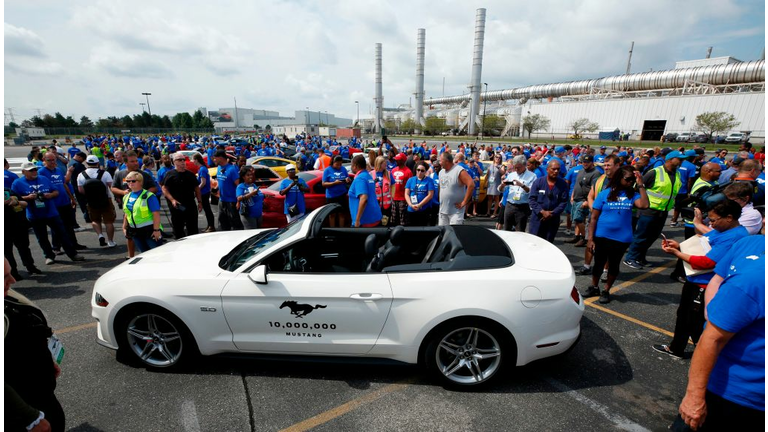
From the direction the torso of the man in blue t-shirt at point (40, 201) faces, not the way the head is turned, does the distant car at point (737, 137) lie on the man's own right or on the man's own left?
on the man's own left

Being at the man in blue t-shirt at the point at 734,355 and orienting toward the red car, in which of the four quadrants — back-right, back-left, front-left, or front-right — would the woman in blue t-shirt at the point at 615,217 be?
front-right

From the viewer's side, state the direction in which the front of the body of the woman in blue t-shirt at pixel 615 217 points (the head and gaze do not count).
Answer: toward the camera

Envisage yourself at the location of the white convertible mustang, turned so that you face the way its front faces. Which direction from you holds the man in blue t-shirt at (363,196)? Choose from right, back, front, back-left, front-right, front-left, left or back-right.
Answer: right

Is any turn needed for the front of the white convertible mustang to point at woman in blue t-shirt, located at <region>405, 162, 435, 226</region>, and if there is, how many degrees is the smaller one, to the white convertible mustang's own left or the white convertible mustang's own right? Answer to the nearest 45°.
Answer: approximately 90° to the white convertible mustang's own right

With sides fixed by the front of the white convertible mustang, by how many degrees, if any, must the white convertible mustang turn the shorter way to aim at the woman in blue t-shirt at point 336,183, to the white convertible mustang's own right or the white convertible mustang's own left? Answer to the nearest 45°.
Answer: approximately 90° to the white convertible mustang's own right

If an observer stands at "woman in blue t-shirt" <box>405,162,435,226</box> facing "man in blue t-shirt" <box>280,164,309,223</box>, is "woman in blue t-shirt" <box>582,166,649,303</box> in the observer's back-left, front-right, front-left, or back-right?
back-left

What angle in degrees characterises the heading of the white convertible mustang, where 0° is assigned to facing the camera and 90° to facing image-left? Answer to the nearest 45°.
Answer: approximately 90°

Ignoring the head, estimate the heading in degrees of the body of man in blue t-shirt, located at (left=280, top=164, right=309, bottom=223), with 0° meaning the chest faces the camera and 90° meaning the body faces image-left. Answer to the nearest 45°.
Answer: approximately 0°

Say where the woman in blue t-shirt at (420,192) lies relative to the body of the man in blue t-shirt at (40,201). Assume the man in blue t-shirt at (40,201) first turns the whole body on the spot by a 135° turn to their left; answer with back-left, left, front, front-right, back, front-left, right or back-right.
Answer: right

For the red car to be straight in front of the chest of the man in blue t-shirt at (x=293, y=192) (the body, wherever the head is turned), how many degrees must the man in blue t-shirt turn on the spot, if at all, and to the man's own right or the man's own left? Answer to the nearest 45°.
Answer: approximately 180°
